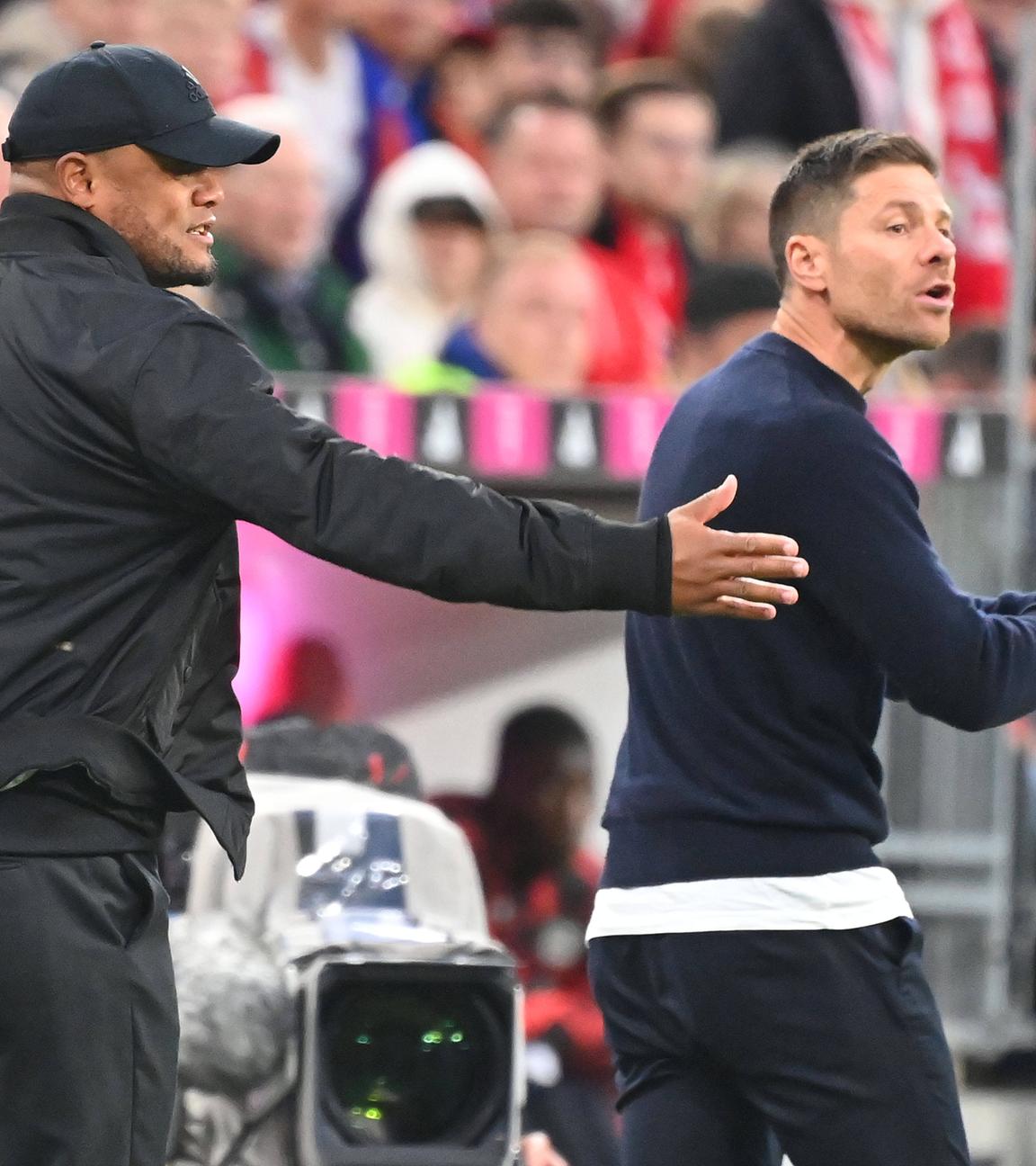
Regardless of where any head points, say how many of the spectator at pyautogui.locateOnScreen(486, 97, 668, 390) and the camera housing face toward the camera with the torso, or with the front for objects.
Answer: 2

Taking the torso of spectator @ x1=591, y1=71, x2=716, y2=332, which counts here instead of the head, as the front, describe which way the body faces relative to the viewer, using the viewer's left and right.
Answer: facing the viewer and to the right of the viewer

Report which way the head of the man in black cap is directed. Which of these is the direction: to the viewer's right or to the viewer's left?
to the viewer's right

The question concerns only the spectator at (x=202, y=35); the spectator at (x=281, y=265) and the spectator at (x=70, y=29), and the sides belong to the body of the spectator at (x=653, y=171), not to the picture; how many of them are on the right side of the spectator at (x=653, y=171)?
3

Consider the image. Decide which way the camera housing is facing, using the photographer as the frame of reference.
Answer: facing the viewer

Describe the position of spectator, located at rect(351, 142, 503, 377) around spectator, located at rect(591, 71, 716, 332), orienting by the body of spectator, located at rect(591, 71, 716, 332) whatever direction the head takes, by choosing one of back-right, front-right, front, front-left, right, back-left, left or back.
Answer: right

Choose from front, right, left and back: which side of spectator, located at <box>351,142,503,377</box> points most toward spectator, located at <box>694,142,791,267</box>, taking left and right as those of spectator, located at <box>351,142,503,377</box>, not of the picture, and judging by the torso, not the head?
left
